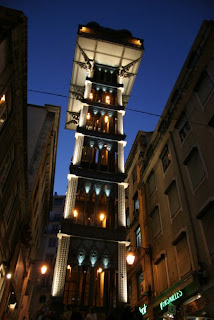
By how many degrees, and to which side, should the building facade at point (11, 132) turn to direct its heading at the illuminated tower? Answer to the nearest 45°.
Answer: approximately 45° to its left

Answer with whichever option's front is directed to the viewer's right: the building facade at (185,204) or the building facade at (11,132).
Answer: the building facade at (11,132)

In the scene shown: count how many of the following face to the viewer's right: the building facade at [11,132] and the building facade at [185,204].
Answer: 1

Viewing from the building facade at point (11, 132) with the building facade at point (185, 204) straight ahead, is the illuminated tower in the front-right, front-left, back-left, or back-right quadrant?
front-left

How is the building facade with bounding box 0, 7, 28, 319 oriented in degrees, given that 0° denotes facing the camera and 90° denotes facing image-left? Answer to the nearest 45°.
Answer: approximately 270°

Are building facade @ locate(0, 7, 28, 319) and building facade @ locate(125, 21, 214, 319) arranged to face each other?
yes

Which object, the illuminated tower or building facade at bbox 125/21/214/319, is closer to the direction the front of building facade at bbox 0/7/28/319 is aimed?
the building facade

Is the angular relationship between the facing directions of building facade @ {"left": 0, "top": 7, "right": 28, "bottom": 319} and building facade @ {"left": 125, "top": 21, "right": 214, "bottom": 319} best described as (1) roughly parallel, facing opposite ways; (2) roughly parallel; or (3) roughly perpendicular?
roughly parallel, facing opposite ways

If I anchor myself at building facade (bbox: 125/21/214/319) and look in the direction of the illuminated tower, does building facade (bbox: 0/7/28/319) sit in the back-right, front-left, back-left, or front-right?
front-left

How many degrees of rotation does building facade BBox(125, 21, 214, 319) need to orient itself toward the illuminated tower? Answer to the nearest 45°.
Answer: approximately 45° to its right

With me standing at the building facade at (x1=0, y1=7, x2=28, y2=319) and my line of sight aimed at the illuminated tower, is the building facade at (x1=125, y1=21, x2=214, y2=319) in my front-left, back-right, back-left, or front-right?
front-right

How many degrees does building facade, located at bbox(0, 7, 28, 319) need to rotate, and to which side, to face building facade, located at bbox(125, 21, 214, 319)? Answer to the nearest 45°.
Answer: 0° — it already faces it

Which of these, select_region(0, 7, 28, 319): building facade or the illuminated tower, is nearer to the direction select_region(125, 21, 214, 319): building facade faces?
the building facade

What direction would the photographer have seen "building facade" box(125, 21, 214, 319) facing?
facing the viewer and to the left of the viewer
